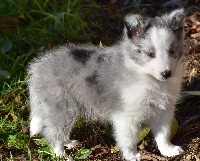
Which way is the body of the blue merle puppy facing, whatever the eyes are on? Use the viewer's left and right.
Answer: facing the viewer and to the right of the viewer
